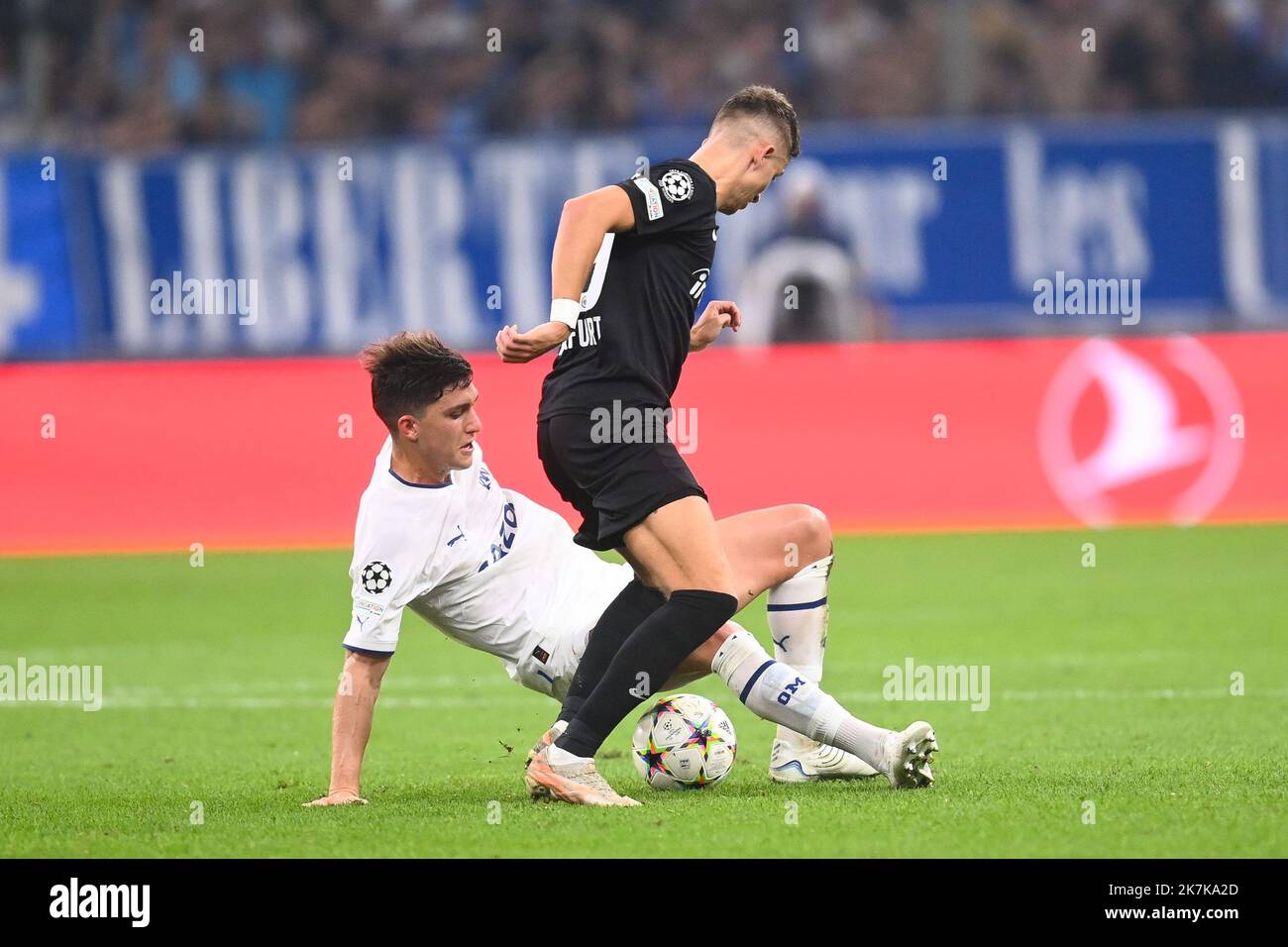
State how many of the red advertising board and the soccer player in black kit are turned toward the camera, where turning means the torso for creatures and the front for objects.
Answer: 1

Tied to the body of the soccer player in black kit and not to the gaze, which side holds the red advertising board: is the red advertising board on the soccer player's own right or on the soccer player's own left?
on the soccer player's own left

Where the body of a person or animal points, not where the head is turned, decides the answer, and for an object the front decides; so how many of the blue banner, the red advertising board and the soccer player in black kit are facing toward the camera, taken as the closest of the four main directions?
2

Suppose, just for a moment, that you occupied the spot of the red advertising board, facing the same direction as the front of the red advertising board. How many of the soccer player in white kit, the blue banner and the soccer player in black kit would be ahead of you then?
2

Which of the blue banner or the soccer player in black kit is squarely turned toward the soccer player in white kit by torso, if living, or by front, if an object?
the blue banner

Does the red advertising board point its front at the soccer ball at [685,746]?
yes

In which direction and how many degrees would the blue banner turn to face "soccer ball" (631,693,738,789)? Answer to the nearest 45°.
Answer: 0° — it already faces it

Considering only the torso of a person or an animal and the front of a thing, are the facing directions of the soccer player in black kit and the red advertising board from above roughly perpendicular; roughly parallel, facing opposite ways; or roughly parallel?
roughly perpendicular

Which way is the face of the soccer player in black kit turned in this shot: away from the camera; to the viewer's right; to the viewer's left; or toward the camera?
to the viewer's right

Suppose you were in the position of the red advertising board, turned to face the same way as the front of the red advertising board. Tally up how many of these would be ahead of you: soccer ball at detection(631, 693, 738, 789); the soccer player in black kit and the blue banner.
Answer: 2

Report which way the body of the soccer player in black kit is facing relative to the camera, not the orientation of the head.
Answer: to the viewer's right

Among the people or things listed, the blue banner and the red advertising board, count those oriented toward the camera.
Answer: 2

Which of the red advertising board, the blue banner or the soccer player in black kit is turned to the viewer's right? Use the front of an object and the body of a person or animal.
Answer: the soccer player in black kit

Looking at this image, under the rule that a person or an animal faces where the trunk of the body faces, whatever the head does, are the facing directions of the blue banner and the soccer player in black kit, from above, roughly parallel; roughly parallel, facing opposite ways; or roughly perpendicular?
roughly perpendicular
